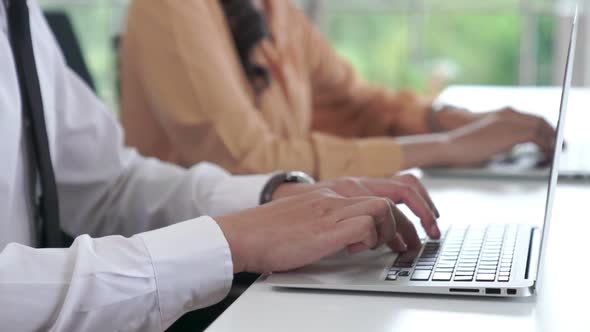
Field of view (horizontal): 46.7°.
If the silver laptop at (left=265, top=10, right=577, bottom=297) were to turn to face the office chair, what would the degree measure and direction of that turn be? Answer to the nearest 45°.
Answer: approximately 45° to its right

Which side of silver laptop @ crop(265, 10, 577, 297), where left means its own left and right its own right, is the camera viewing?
left
